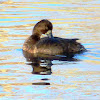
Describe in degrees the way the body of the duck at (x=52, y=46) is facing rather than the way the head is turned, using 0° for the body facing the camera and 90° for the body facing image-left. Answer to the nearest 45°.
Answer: approximately 90°
